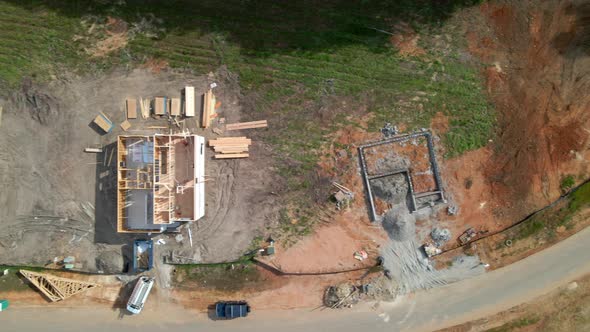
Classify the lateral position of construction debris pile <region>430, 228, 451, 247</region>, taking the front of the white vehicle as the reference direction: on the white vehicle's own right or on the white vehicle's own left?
on the white vehicle's own left

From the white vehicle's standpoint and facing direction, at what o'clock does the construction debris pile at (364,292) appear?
The construction debris pile is roughly at 8 o'clock from the white vehicle.

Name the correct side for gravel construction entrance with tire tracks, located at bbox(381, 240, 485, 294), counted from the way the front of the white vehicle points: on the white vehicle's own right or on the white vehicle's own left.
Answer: on the white vehicle's own left
